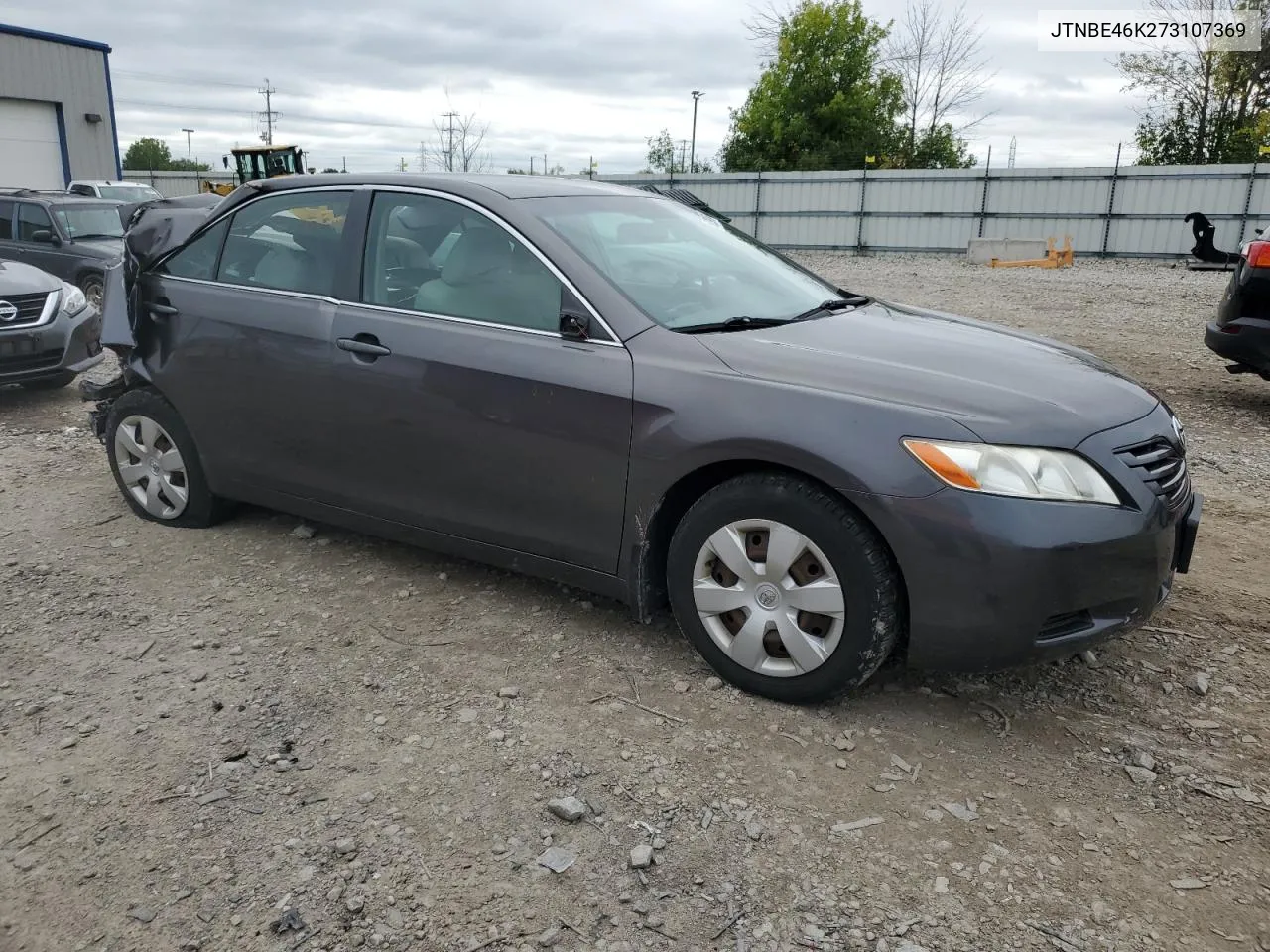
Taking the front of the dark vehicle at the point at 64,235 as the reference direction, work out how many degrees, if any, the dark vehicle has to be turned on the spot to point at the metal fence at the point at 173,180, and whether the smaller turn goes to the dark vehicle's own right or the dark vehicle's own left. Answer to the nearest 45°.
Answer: approximately 135° to the dark vehicle's own left

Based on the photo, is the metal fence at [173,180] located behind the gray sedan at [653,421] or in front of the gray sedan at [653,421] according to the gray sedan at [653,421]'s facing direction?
behind

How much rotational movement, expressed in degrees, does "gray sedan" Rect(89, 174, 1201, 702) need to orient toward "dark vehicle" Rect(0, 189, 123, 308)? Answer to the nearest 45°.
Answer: approximately 180°

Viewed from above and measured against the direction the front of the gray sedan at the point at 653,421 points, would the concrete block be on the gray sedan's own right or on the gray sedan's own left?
on the gray sedan's own left

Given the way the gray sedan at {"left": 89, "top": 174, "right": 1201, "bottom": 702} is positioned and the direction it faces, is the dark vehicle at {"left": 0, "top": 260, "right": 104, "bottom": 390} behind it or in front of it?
behind

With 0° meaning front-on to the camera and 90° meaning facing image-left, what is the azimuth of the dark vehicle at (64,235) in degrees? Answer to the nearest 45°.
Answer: approximately 315°

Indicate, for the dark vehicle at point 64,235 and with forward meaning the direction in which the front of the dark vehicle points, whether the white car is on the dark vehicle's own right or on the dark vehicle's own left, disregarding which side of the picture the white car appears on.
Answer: on the dark vehicle's own left

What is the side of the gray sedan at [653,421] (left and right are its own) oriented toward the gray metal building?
back

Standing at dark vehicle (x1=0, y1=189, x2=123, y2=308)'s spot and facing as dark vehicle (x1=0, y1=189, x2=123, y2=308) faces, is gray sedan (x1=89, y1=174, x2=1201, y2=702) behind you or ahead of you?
ahead

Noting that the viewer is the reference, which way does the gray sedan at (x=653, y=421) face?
facing the viewer and to the right of the viewer

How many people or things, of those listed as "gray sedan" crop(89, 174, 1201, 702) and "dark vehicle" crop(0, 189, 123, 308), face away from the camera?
0

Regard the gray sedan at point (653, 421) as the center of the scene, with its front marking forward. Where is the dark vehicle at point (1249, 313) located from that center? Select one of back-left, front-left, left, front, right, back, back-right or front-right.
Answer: left
